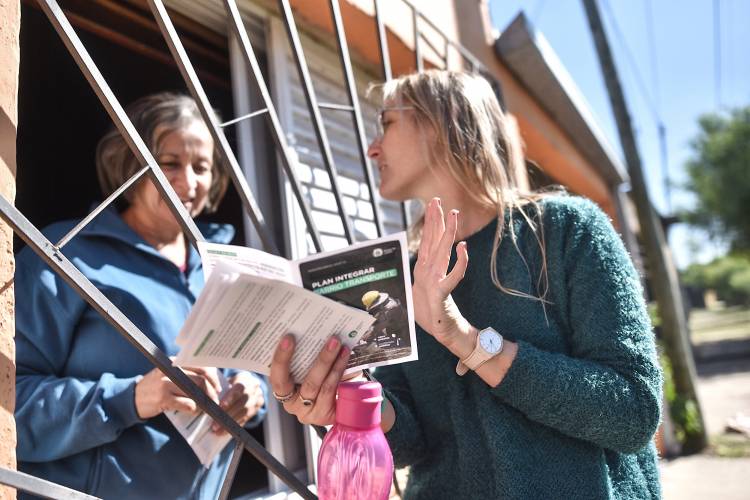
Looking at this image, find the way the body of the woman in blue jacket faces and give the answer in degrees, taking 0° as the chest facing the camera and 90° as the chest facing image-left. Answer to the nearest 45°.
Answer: approximately 315°

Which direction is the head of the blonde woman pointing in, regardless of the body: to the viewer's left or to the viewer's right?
to the viewer's left

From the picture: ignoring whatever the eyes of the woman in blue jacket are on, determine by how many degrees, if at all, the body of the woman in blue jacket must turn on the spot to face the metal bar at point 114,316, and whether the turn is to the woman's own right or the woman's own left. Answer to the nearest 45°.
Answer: approximately 45° to the woman's own right

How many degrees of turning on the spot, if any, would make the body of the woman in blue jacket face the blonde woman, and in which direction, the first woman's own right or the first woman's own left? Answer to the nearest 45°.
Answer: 0° — they already face them

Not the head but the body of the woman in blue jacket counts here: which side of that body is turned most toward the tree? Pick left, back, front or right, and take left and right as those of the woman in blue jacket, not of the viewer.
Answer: left

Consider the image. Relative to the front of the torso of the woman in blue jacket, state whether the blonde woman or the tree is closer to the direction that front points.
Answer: the blonde woman
